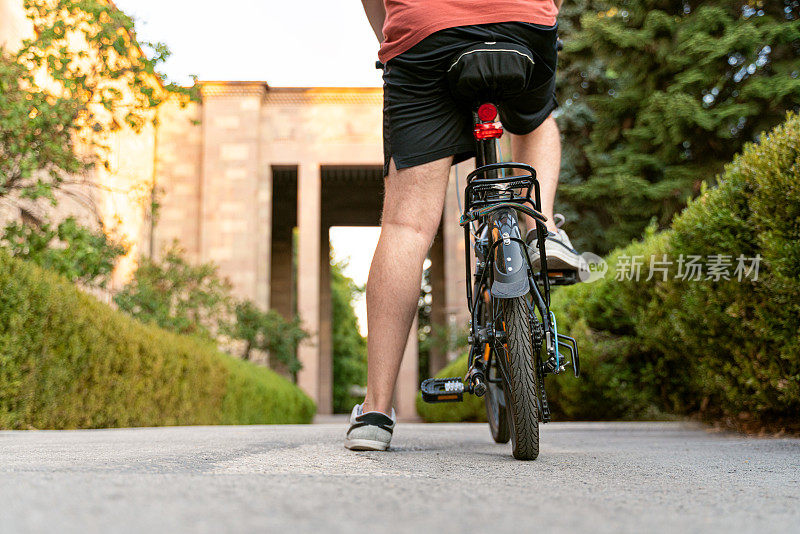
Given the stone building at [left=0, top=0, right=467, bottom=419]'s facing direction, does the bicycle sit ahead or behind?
ahead

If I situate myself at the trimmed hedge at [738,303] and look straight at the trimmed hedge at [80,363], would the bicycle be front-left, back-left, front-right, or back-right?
front-left

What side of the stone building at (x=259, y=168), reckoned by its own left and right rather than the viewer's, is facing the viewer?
front

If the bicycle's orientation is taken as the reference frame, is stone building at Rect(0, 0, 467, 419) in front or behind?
in front

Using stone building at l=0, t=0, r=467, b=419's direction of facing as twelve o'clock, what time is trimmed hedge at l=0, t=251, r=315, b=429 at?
The trimmed hedge is roughly at 12 o'clock from the stone building.

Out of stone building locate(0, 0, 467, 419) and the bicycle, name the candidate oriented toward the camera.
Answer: the stone building

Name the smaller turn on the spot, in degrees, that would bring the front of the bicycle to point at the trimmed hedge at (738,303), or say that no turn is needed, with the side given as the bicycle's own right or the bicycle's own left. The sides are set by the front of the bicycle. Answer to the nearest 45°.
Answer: approximately 45° to the bicycle's own right

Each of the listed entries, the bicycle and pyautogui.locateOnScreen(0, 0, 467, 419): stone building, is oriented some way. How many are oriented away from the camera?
1

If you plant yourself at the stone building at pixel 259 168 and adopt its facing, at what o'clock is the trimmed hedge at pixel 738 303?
The trimmed hedge is roughly at 12 o'clock from the stone building.

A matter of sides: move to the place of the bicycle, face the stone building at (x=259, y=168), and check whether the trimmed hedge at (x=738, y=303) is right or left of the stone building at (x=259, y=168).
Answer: right

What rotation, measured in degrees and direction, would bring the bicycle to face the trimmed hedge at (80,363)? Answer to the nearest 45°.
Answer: approximately 45° to its left

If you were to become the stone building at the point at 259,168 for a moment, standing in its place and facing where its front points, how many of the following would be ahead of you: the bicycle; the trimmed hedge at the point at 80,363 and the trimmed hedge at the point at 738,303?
3

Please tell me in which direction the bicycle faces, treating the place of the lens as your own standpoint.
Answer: facing away from the viewer

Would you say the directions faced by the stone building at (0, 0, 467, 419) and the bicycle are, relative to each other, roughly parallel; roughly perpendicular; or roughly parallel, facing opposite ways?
roughly parallel, facing opposite ways
